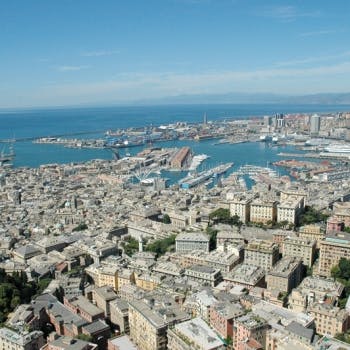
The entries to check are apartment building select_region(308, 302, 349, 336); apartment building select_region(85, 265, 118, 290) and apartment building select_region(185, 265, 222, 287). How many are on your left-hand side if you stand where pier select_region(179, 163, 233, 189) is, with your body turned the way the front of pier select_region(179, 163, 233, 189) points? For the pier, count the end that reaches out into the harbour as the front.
0

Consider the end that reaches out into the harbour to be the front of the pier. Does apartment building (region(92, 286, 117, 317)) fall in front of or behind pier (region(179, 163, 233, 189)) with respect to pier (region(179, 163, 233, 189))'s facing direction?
behind

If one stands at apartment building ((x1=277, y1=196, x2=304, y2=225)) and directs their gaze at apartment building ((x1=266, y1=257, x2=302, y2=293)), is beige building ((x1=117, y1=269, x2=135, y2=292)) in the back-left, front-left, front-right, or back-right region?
front-right

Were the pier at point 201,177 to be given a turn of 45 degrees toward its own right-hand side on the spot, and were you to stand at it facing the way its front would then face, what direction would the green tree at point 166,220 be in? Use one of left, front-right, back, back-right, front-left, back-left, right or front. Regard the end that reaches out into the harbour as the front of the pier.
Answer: right

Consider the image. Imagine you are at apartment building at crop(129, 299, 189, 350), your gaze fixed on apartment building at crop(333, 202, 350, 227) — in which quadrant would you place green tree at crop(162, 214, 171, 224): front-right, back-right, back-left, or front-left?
front-left

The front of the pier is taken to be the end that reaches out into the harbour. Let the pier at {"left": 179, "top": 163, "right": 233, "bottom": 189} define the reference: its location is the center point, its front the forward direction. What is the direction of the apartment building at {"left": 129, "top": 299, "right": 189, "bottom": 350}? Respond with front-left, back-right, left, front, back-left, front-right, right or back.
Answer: back-right

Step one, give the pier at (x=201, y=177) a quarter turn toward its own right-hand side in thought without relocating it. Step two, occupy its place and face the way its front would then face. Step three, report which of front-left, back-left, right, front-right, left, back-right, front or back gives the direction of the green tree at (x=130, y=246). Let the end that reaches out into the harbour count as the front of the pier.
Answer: front-right

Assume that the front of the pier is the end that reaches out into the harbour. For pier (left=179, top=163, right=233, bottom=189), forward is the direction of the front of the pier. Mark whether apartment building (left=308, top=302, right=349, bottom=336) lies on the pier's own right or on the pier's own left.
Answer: on the pier's own right

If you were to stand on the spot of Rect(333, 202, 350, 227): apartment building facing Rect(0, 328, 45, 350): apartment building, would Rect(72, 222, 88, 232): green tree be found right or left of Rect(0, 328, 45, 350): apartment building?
right

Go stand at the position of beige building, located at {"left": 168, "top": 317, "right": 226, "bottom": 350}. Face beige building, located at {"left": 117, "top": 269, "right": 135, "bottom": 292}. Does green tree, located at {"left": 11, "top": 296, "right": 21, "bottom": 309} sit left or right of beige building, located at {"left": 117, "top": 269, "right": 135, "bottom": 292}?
left
